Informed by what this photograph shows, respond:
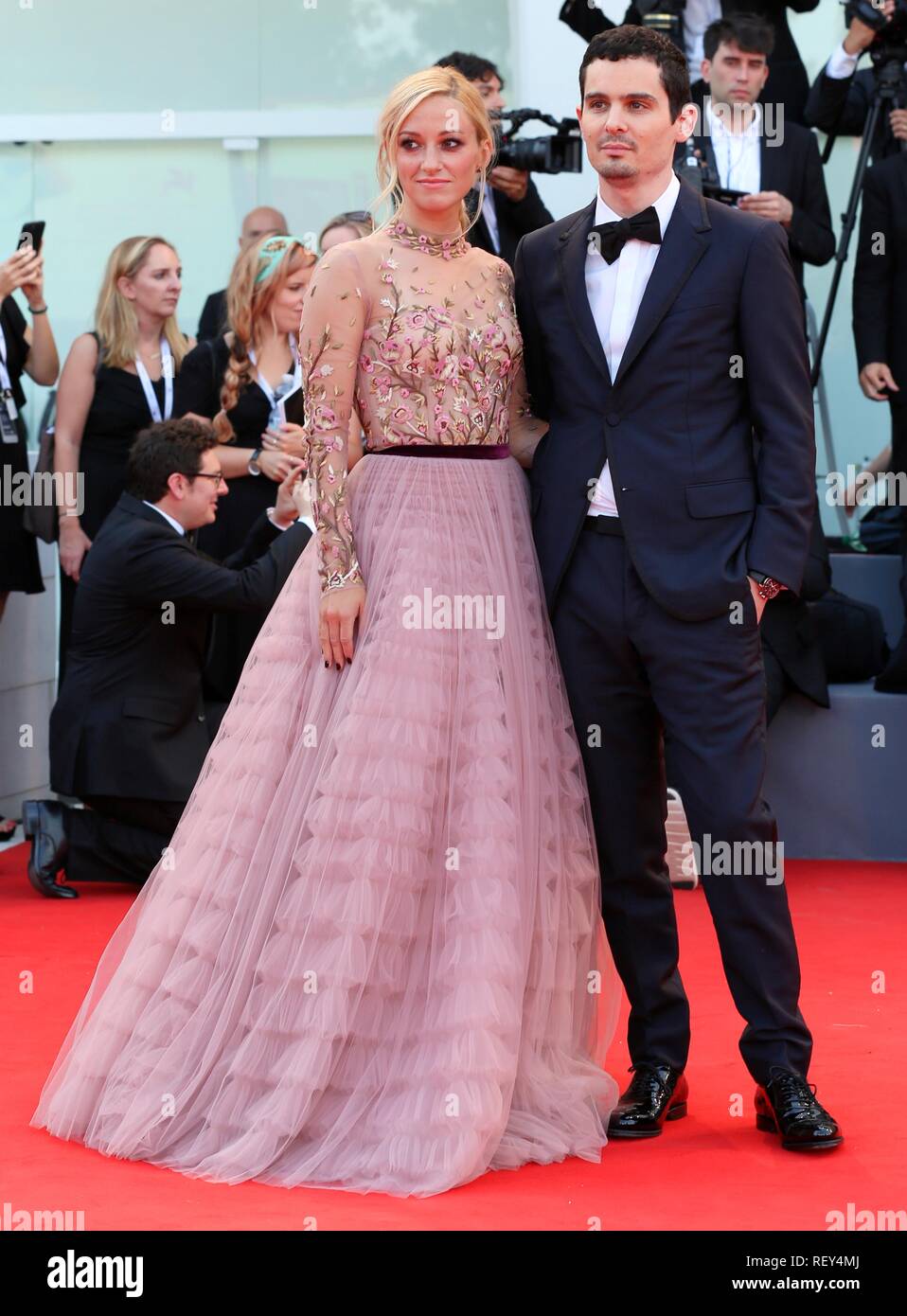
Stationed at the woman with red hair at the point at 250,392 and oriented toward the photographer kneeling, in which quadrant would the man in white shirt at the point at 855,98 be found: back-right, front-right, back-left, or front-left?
back-left

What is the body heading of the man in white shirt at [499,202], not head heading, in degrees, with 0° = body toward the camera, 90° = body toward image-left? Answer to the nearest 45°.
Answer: approximately 315°

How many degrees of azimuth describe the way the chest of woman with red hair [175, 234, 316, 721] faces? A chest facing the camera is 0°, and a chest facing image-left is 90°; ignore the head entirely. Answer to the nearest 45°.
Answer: approximately 315°

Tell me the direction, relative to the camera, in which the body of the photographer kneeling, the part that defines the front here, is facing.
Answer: to the viewer's right

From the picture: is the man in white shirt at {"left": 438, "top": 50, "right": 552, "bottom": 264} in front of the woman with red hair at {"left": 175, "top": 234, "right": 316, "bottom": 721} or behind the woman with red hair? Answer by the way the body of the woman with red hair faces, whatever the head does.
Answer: in front

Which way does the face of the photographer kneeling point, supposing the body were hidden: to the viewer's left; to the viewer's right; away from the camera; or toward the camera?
to the viewer's right

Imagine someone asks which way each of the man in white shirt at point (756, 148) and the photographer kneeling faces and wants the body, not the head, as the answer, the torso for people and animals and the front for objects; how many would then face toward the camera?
1

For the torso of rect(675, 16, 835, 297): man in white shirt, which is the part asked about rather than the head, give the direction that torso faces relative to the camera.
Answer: toward the camera

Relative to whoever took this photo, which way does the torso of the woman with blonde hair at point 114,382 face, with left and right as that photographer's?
facing the viewer and to the right of the viewer

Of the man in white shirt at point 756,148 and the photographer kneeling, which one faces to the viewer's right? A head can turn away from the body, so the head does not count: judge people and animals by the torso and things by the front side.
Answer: the photographer kneeling

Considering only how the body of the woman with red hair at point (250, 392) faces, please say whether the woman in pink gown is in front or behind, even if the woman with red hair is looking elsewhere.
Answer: in front
